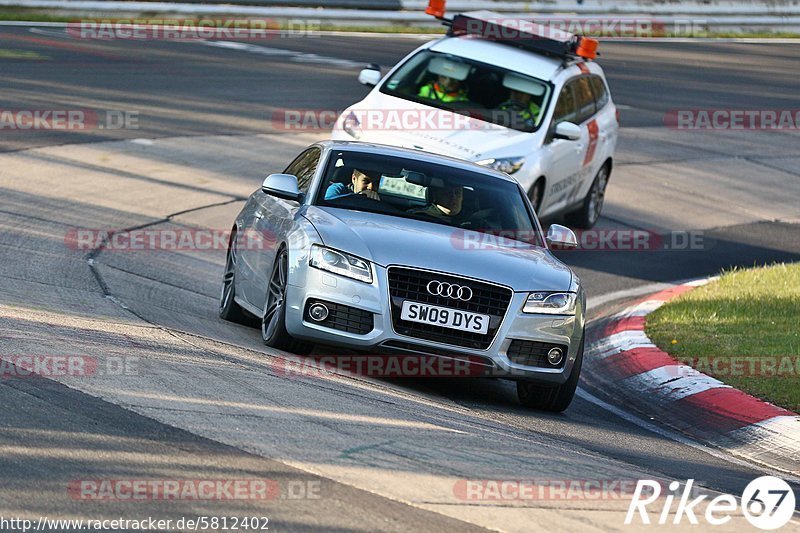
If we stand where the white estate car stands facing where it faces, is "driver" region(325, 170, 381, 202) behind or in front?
in front

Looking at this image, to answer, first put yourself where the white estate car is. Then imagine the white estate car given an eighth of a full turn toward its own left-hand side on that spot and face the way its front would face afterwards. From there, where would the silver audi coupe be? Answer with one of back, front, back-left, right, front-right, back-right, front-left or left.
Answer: front

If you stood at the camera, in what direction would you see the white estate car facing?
facing the viewer and to the left of the viewer

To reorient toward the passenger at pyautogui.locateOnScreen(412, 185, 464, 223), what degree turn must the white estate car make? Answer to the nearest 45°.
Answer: approximately 45° to its left
